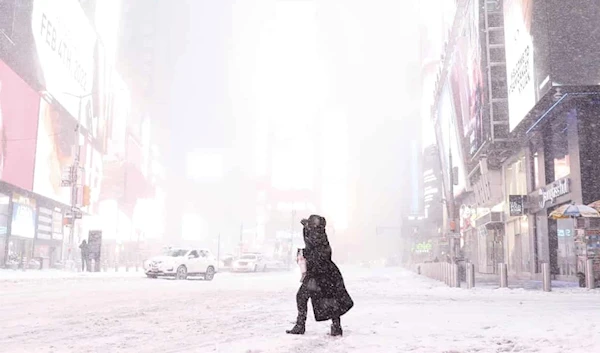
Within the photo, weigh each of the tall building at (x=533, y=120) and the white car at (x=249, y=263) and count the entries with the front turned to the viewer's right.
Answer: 0

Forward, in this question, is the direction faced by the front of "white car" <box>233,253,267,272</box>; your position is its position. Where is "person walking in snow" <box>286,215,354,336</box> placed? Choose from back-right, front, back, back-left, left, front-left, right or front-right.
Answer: front-left

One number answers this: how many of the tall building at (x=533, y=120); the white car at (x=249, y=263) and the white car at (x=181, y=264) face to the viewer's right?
0

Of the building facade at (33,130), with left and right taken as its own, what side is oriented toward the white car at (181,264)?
front

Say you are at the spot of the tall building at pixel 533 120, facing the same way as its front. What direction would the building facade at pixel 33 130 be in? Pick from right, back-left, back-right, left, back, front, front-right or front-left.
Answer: front-right

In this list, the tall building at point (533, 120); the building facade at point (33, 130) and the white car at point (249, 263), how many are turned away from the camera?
0

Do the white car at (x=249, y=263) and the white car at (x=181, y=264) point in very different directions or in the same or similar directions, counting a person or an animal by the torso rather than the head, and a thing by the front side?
same or similar directions

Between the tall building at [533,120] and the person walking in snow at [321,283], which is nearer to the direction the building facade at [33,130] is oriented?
the tall building

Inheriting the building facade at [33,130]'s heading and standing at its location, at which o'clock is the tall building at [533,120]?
The tall building is roughly at 12 o'clock from the building facade.

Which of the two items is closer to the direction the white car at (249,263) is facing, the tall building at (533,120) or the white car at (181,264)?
the white car

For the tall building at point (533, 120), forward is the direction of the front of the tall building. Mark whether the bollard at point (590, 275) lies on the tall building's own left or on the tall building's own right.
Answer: on the tall building's own left

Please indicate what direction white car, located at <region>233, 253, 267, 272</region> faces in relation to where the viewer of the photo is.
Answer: facing the viewer and to the left of the viewer

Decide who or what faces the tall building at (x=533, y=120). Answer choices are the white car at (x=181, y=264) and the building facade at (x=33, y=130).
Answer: the building facade

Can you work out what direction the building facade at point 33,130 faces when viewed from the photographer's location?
facing the viewer and to the right of the viewer
